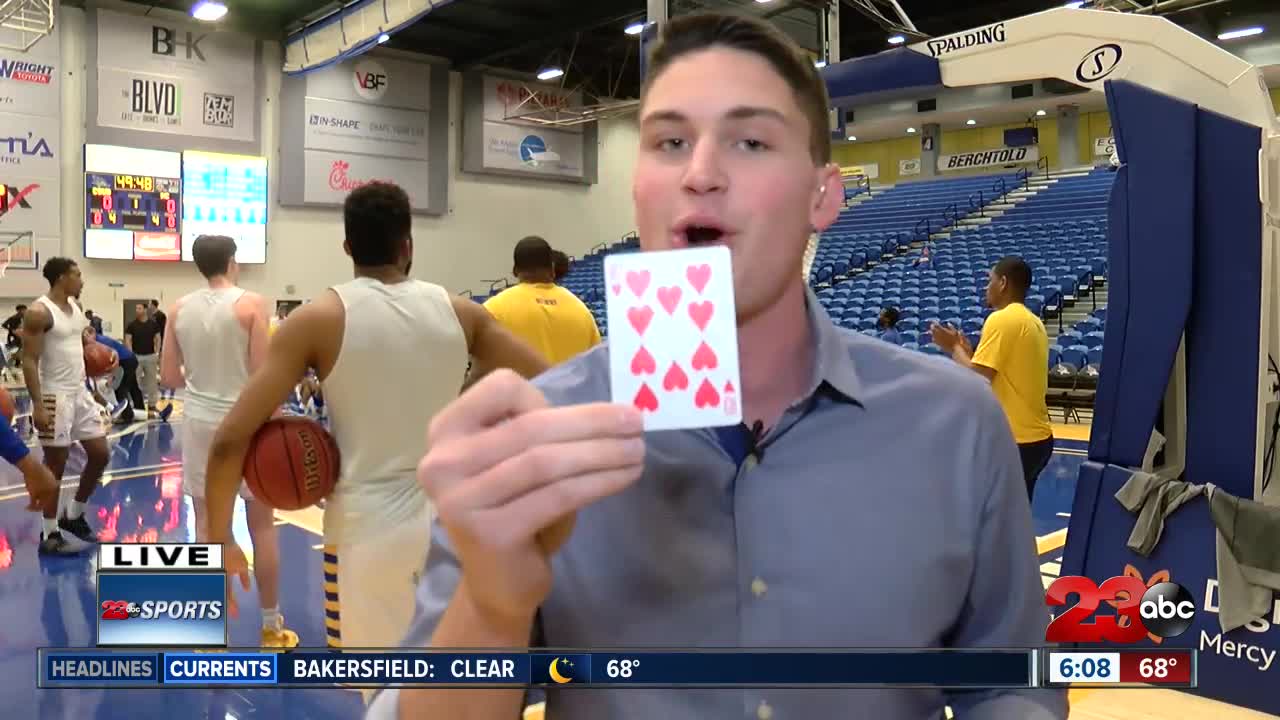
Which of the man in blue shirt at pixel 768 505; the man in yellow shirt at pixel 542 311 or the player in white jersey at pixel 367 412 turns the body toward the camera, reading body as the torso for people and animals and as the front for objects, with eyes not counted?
the man in blue shirt

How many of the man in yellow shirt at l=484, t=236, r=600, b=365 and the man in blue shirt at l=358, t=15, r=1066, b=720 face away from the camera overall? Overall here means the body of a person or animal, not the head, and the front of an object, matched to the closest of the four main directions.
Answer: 1

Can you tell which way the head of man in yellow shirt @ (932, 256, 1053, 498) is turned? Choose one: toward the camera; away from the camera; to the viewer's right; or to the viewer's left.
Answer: to the viewer's left

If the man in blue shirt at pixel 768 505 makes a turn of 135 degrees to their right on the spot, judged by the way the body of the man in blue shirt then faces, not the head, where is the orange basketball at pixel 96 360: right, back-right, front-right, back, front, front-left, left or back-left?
front

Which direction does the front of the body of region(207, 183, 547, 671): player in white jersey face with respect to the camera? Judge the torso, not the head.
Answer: away from the camera

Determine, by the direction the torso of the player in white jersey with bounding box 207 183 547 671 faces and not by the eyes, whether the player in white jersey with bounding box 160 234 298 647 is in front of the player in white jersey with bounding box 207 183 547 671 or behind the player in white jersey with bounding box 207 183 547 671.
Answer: in front

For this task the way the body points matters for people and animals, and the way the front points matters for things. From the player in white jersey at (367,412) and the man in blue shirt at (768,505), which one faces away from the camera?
the player in white jersey

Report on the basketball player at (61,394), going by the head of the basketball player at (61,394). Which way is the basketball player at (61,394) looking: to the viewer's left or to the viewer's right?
to the viewer's right

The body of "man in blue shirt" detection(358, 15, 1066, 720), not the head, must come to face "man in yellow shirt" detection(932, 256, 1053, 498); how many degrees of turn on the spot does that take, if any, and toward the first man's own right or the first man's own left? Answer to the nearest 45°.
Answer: approximately 180°

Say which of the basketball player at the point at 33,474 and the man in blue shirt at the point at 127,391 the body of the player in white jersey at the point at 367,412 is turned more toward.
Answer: the man in blue shirt

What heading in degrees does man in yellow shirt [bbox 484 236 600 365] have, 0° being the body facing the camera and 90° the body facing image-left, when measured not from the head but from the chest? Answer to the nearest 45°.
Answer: approximately 180°

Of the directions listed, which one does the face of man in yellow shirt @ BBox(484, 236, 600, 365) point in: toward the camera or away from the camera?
away from the camera

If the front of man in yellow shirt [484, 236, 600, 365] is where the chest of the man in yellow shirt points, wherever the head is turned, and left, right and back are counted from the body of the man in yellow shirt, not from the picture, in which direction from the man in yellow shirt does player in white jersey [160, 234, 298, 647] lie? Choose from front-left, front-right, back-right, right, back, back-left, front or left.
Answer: left

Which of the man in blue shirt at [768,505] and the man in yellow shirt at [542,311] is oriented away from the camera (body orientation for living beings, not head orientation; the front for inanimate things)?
the man in yellow shirt
